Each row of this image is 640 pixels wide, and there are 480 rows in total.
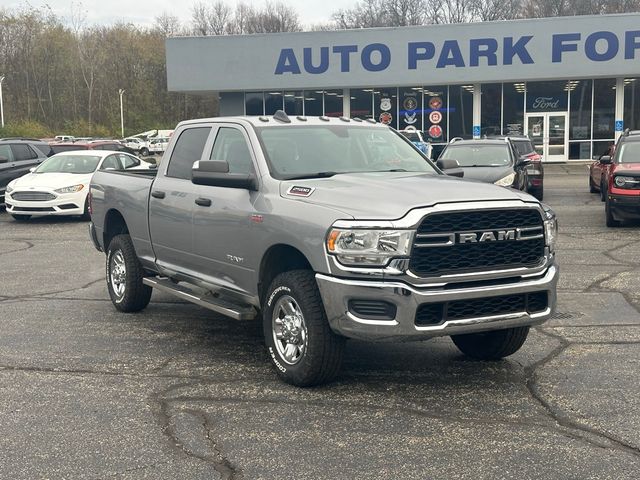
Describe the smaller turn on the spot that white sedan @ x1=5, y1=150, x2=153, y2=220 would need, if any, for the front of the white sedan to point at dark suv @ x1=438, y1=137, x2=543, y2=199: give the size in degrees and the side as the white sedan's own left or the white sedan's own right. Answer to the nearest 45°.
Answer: approximately 135° to the white sedan's own left

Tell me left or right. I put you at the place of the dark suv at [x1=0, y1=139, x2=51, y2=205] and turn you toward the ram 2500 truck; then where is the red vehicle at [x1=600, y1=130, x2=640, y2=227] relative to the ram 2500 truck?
left

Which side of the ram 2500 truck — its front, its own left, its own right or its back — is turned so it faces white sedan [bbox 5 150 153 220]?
back

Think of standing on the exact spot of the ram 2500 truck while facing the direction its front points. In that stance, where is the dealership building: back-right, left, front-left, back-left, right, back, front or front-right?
back-left

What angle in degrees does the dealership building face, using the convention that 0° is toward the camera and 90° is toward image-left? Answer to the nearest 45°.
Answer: approximately 0°

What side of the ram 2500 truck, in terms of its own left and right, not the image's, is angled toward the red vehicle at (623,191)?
left

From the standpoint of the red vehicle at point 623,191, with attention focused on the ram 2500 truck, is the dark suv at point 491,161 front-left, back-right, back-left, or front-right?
back-right

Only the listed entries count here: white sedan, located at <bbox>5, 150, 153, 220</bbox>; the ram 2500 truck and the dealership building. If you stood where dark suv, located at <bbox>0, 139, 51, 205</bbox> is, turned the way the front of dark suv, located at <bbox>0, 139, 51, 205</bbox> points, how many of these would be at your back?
1

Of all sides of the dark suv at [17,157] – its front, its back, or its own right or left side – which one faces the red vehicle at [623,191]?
left

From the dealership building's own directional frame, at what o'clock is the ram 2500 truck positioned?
The ram 2500 truck is roughly at 12 o'clock from the dealership building.

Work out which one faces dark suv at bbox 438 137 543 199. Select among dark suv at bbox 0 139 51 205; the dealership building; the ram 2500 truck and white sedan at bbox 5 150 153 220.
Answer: the dealership building

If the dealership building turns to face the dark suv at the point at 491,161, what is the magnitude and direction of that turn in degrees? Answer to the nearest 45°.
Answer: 0° — it already faces it

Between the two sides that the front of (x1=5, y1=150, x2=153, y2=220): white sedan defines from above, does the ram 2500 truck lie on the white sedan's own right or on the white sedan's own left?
on the white sedan's own left

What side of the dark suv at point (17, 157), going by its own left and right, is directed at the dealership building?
back
